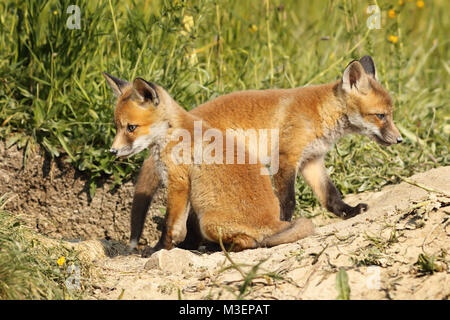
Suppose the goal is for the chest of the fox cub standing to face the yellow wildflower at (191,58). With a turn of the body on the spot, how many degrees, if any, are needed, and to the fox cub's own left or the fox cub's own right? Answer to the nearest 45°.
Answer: approximately 135° to the fox cub's own left

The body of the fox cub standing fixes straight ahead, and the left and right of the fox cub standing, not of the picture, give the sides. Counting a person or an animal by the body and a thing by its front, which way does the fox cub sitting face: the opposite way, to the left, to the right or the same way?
the opposite way

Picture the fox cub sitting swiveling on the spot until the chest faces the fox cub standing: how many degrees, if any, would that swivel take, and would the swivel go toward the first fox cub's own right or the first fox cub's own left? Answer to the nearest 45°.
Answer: approximately 135° to the first fox cub's own right

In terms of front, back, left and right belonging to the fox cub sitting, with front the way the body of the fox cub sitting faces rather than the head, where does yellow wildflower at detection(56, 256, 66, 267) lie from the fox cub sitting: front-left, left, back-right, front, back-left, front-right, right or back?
front-left

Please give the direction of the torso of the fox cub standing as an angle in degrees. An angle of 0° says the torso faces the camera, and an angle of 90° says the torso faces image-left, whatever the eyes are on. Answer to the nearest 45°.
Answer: approximately 270°

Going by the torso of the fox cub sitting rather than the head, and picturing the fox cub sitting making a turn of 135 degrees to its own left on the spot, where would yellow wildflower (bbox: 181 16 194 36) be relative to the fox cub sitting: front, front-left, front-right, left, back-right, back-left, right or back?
back-left

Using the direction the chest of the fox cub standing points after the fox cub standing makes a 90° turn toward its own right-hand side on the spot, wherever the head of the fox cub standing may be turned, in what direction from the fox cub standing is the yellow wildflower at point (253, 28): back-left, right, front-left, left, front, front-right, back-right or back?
back

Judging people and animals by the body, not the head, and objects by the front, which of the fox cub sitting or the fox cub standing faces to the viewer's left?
the fox cub sitting

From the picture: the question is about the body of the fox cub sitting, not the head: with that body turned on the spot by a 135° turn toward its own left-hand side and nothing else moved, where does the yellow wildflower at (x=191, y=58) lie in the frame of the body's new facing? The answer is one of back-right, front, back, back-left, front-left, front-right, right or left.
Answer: back-left

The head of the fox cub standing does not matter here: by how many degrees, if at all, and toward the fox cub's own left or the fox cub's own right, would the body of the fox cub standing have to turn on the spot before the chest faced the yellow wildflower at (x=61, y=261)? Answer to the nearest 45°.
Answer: approximately 135° to the fox cub's own right

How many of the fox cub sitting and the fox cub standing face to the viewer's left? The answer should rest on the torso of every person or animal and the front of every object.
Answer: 1

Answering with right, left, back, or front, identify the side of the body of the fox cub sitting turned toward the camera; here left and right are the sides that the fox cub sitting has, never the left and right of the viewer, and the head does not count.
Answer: left
